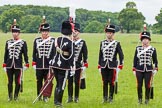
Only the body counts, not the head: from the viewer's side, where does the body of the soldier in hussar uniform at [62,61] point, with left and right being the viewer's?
facing away from the viewer and to the right of the viewer

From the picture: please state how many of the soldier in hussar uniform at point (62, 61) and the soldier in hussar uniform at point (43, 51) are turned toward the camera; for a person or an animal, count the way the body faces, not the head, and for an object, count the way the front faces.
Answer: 1

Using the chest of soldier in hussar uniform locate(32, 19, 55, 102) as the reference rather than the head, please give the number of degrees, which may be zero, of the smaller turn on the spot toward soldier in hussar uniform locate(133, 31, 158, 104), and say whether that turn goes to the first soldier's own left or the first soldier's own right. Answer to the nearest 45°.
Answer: approximately 90° to the first soldier's own left

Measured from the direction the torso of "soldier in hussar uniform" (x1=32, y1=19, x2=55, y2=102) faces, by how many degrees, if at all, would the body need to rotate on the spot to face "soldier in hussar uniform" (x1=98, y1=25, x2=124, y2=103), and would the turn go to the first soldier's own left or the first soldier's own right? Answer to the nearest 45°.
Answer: approximately 90° to the first soldier's own left

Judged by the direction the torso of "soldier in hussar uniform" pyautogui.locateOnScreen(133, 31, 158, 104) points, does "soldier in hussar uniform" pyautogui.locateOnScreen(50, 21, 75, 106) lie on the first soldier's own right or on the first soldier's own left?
on the first soldier's own right

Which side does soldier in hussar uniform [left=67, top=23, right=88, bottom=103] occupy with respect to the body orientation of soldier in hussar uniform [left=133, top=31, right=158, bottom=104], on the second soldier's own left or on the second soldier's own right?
on the second soldier's own right

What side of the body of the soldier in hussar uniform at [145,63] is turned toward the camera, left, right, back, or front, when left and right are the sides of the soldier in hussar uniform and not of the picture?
front

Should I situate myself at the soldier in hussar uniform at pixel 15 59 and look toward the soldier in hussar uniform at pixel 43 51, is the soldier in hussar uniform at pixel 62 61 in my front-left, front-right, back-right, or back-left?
front-right

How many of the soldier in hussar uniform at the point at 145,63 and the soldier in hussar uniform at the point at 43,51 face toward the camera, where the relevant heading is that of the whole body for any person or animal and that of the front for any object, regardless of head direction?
2

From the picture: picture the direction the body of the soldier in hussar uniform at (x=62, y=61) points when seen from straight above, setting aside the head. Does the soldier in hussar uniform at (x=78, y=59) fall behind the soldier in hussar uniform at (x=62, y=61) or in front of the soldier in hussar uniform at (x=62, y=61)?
in front
